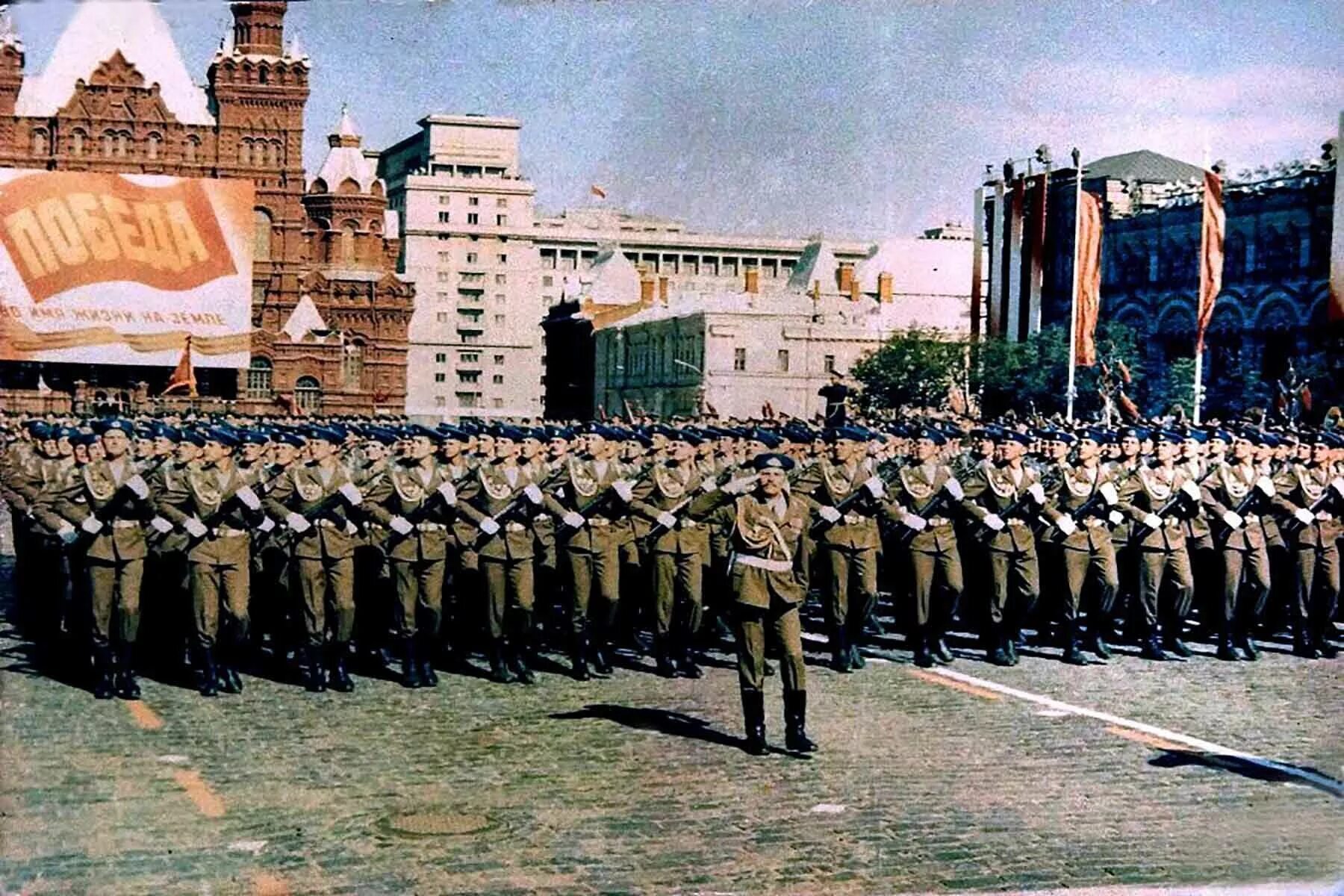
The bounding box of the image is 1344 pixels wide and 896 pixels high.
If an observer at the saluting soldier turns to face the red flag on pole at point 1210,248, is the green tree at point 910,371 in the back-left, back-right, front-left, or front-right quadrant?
front-left

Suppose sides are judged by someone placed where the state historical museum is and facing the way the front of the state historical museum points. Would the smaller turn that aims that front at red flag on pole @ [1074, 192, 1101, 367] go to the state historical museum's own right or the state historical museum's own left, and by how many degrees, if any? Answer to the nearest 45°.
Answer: approximately 90° to the state historical museum's own left

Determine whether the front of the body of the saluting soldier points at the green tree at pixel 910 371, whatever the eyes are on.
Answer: no

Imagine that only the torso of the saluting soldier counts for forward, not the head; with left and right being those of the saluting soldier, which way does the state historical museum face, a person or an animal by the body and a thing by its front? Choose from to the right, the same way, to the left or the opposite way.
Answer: the same way

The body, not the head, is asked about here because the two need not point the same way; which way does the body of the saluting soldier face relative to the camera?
toward the camera

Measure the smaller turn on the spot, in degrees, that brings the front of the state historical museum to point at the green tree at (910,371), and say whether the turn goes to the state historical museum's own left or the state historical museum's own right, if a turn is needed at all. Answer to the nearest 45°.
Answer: approximately 90° to the state historical museum's own left

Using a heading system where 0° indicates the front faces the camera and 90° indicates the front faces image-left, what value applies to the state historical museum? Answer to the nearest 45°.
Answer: approximately 0°

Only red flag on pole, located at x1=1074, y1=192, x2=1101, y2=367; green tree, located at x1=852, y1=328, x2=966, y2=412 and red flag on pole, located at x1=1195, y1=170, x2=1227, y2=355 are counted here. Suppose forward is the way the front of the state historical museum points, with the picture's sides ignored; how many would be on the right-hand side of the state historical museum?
0

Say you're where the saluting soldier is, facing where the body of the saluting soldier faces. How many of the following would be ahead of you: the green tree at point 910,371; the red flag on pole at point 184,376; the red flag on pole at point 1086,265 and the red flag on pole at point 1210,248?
0

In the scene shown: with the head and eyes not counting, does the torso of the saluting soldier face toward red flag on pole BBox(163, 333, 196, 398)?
no

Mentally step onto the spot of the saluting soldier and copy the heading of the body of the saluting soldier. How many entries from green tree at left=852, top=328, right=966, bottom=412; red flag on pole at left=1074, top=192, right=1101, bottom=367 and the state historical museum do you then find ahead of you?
0

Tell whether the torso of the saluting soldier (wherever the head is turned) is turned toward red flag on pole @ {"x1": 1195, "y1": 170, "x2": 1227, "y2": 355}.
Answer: no

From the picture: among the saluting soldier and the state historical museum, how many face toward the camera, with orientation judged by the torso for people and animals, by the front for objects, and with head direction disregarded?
2
